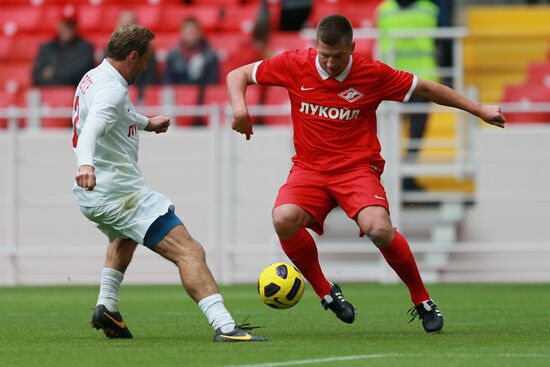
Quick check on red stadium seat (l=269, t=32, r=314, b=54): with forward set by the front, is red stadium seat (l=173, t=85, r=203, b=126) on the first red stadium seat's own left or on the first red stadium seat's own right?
on the first red stadium seat's own right

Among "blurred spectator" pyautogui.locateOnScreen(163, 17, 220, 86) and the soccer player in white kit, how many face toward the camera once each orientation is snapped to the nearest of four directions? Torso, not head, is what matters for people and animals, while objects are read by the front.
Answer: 1

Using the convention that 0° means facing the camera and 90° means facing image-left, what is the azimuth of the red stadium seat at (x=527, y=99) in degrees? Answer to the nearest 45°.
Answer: approximately 0°

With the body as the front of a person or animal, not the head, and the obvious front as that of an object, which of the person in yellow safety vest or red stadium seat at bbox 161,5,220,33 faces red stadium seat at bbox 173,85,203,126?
red stadium seat at bbox 161,5,220,33

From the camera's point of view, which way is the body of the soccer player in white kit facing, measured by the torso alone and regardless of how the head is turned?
to the viewer's right

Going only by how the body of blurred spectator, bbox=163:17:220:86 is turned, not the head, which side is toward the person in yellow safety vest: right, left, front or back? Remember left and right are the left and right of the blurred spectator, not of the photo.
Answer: left

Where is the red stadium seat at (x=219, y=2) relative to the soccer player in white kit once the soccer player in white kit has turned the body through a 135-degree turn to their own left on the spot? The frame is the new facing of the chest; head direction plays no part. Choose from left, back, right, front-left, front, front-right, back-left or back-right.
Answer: front-right

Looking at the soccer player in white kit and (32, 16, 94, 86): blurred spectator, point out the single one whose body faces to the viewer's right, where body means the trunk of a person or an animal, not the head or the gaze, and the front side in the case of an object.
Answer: the soccer player in white kit

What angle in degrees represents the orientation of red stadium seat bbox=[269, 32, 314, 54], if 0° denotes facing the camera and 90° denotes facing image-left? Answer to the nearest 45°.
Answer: approximately 0°

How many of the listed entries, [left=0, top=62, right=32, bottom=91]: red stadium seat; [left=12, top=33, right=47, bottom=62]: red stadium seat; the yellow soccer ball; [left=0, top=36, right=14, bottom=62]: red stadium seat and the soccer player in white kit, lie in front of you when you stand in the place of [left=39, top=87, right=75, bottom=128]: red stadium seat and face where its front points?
2
